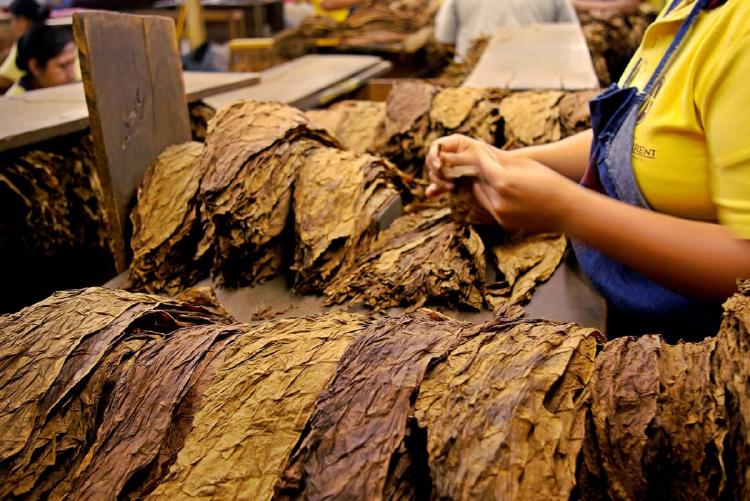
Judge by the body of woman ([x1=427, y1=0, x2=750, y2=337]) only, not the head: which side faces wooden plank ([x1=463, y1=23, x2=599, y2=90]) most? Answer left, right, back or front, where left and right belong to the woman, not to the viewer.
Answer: right

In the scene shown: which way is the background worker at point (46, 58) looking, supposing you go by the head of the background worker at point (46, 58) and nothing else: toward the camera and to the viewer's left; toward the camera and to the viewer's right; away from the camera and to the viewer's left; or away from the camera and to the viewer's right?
toward the camera and to the viewer's right

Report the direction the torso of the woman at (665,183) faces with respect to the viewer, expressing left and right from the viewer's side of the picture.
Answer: facing to the left of the viewer

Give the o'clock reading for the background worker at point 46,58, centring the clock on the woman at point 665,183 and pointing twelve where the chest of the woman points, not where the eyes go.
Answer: The background worker is roughly at 1 o'clock from the woman.

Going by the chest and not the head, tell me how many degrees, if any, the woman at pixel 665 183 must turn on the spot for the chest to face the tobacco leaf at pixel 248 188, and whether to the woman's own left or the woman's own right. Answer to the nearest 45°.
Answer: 0° — they already face it

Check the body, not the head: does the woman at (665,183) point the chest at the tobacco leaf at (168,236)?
yes

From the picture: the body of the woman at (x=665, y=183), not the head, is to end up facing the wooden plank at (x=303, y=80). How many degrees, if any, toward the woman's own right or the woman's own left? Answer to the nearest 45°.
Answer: approximately 45° to the woman's own right

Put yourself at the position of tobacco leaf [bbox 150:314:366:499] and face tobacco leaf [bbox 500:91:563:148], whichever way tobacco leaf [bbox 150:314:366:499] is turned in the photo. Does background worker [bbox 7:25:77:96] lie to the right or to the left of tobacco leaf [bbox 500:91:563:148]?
left

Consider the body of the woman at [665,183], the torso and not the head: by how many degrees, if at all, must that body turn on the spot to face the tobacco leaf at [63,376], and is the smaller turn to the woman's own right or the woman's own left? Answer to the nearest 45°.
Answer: approximately 45° to the woman's own left

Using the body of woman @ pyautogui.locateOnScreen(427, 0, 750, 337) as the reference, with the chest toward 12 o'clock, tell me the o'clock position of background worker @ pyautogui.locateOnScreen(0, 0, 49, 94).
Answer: The background worker is roughly at 1 o'clock from the woman.
